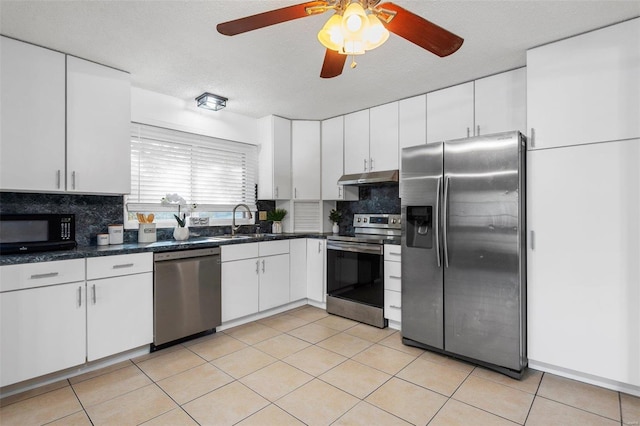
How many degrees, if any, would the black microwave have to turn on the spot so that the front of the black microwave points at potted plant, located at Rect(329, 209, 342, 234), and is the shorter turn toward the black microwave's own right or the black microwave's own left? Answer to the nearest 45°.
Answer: approximately 90° to the black microwave's own left

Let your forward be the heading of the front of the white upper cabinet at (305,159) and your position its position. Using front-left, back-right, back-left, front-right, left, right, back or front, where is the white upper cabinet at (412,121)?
front-left

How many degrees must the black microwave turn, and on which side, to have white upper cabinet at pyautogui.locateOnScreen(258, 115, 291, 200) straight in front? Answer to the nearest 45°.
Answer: approximately 90° to its left

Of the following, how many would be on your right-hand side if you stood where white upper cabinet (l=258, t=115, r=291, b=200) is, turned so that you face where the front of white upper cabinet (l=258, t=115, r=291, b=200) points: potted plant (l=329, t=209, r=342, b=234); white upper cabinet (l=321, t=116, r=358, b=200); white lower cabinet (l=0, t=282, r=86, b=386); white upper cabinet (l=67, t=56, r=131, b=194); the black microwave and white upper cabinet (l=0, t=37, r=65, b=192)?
4

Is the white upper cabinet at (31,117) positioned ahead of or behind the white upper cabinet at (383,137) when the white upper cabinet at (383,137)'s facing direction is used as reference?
ahead

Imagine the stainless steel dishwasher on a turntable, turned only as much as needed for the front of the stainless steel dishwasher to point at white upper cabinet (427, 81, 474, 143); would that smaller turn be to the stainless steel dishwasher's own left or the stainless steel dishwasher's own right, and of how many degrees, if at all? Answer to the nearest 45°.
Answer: approximately 45° to the stainless steel dishwasher's own left

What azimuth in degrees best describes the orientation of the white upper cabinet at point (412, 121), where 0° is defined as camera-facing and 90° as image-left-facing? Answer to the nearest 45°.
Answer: approximately 45°

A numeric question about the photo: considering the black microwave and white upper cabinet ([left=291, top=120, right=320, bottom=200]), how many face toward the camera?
2

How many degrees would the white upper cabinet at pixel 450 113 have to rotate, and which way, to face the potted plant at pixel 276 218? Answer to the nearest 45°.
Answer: approximately 45° to its right
